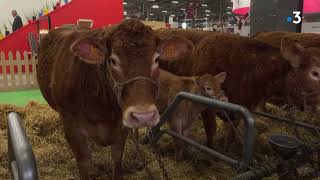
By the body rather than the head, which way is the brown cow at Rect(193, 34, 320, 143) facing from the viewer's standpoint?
to the viewer's right

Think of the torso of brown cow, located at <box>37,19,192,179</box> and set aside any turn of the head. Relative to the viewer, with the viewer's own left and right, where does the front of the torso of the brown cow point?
facing the viewer and to the right of the viewer

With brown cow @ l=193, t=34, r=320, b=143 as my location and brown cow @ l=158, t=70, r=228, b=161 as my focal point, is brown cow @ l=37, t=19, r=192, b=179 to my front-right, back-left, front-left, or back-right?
front-left

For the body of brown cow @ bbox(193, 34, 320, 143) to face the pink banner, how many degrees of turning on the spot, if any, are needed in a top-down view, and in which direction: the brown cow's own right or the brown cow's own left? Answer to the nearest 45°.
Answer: approximately 90° to the brown cow's own left
